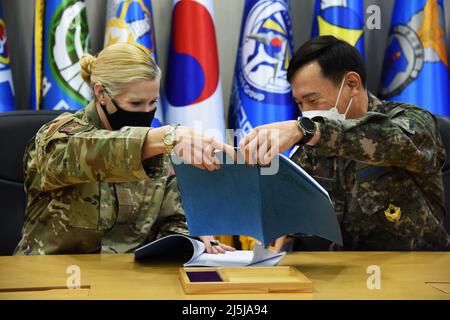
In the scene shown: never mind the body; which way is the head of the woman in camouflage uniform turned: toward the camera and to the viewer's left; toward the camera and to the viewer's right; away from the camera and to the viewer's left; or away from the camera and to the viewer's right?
toward the camera and to the viewer's right

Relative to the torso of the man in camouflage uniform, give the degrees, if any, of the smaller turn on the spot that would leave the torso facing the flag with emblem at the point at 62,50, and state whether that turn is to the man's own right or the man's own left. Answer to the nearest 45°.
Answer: approximately 90° to the man's own right

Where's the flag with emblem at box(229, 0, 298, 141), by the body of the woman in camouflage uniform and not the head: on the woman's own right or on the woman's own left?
on the woman's own left

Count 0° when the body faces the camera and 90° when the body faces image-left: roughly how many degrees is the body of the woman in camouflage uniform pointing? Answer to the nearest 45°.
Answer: approximately 315°

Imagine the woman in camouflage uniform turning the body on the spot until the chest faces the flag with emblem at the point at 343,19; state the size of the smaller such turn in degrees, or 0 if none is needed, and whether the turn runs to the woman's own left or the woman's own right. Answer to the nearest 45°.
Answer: approximately 90° to the woman's own left

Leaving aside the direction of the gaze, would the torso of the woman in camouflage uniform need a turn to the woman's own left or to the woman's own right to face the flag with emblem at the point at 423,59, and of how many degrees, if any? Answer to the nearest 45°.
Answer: approximately 90° to the woman's own left

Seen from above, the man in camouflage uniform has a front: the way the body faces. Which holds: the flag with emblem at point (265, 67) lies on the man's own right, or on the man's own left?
on the man's own right

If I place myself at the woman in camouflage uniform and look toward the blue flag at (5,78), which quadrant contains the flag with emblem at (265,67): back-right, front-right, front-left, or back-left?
front-right

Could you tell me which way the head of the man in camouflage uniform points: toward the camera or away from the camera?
toward the camera

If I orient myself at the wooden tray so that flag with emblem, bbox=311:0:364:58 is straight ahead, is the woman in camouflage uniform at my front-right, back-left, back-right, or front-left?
front-left

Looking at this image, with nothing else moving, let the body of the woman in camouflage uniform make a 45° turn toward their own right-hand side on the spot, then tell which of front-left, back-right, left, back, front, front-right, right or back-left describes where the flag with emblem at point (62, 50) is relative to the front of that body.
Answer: back

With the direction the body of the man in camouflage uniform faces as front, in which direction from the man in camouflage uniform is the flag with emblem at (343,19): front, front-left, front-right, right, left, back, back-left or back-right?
back-right

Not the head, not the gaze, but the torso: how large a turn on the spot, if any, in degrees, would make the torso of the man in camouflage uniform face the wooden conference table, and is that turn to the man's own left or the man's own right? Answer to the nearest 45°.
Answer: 0° — they already face it

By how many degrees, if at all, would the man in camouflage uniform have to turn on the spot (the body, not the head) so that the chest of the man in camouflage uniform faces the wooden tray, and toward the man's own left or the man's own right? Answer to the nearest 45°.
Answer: approximately 45° to the man's own left

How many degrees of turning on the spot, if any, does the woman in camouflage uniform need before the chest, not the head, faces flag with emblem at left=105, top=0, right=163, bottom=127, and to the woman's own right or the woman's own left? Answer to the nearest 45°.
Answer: approximately 135° to the woman's own left

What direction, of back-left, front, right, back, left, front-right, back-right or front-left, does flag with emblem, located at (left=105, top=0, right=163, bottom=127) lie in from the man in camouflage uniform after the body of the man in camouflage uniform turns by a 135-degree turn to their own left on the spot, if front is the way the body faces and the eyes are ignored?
back-left

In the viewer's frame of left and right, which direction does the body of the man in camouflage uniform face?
facing the viewer and to the left of the viewer

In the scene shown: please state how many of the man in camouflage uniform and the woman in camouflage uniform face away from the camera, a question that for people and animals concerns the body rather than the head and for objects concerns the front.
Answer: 0
